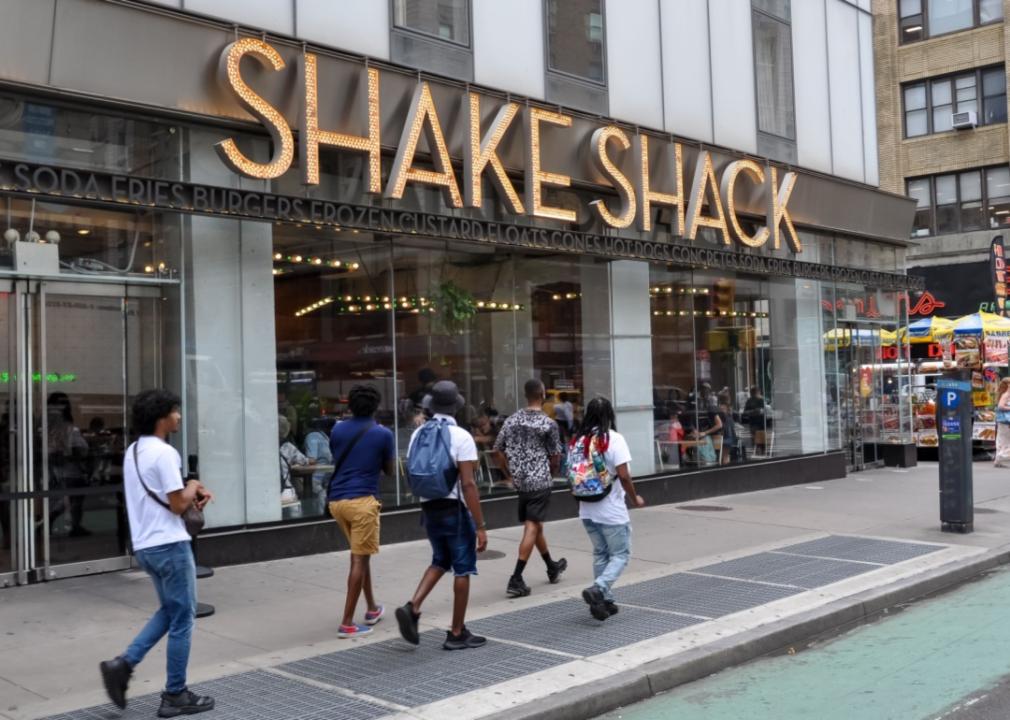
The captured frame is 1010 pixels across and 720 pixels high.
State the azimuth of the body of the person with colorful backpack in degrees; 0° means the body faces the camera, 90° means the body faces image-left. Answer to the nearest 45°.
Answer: approximately 225°

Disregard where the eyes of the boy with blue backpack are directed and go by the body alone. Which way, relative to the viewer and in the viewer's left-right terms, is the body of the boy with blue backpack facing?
facing away from the viewer and to the right of the viewer

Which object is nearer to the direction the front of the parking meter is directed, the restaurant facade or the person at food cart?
the restaurant facade

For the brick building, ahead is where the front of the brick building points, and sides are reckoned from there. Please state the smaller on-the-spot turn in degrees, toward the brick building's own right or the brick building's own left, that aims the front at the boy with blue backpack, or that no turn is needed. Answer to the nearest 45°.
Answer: approximately 45° to the brick building's own left

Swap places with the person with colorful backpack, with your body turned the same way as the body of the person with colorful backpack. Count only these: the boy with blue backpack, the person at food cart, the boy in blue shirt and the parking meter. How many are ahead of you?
2

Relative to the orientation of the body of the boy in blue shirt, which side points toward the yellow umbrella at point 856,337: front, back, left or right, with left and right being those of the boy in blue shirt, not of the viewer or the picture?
front

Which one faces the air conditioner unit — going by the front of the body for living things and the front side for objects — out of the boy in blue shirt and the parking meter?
the boy in blue shirt

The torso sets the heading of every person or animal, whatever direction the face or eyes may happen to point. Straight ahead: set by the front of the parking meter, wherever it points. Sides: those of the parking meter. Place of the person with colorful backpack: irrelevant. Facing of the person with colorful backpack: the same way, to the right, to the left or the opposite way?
the opposite way

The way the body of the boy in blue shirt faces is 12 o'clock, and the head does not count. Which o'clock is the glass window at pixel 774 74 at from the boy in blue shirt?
The glass window is roughly at 12 o'clock from the boy in blue shirt.

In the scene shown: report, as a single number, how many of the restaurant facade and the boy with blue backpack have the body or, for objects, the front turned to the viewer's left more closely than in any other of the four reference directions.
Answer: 0

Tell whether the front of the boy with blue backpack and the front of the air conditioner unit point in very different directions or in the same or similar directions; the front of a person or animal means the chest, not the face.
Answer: very different directions

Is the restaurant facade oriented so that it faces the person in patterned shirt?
yes

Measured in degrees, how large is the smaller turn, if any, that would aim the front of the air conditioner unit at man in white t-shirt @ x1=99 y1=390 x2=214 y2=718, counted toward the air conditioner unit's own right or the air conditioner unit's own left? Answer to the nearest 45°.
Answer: approximately 45° to the air conditioner unit's own left

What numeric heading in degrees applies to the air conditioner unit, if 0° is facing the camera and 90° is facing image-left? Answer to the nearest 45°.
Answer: approximately 45°

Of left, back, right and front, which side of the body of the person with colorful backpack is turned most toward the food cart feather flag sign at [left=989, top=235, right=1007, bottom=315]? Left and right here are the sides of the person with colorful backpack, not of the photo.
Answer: front

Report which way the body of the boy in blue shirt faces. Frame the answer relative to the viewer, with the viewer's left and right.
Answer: facing away from the viewer and to the right of the viewer

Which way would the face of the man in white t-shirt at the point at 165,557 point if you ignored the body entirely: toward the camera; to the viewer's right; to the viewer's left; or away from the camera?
to the viewer's right
